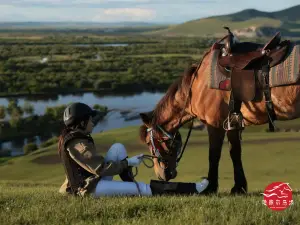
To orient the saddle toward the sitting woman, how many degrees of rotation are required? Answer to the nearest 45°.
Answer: approximately 45° to its left

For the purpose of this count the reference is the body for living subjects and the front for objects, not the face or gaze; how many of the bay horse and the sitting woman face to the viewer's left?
1

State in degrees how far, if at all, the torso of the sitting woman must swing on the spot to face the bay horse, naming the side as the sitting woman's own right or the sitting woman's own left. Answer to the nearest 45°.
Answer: approximately 45° to the sitting woman's own left

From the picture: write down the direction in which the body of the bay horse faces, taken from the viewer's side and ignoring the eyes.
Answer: to the viewer's left

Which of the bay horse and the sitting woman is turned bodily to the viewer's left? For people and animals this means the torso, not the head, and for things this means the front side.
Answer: the bay horse

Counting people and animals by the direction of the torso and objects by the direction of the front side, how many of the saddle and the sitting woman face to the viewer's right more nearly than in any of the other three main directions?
1

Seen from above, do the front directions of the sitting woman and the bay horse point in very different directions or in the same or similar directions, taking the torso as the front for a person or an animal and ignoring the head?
very different directions

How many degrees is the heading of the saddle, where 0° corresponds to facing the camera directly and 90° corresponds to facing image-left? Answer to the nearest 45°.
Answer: approximately 90°

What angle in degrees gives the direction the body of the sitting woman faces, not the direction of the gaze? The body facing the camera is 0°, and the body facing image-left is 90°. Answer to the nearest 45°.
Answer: approximately 270°

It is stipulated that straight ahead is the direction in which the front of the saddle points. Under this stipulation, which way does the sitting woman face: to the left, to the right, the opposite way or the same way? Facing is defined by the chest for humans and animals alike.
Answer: the opposite way
